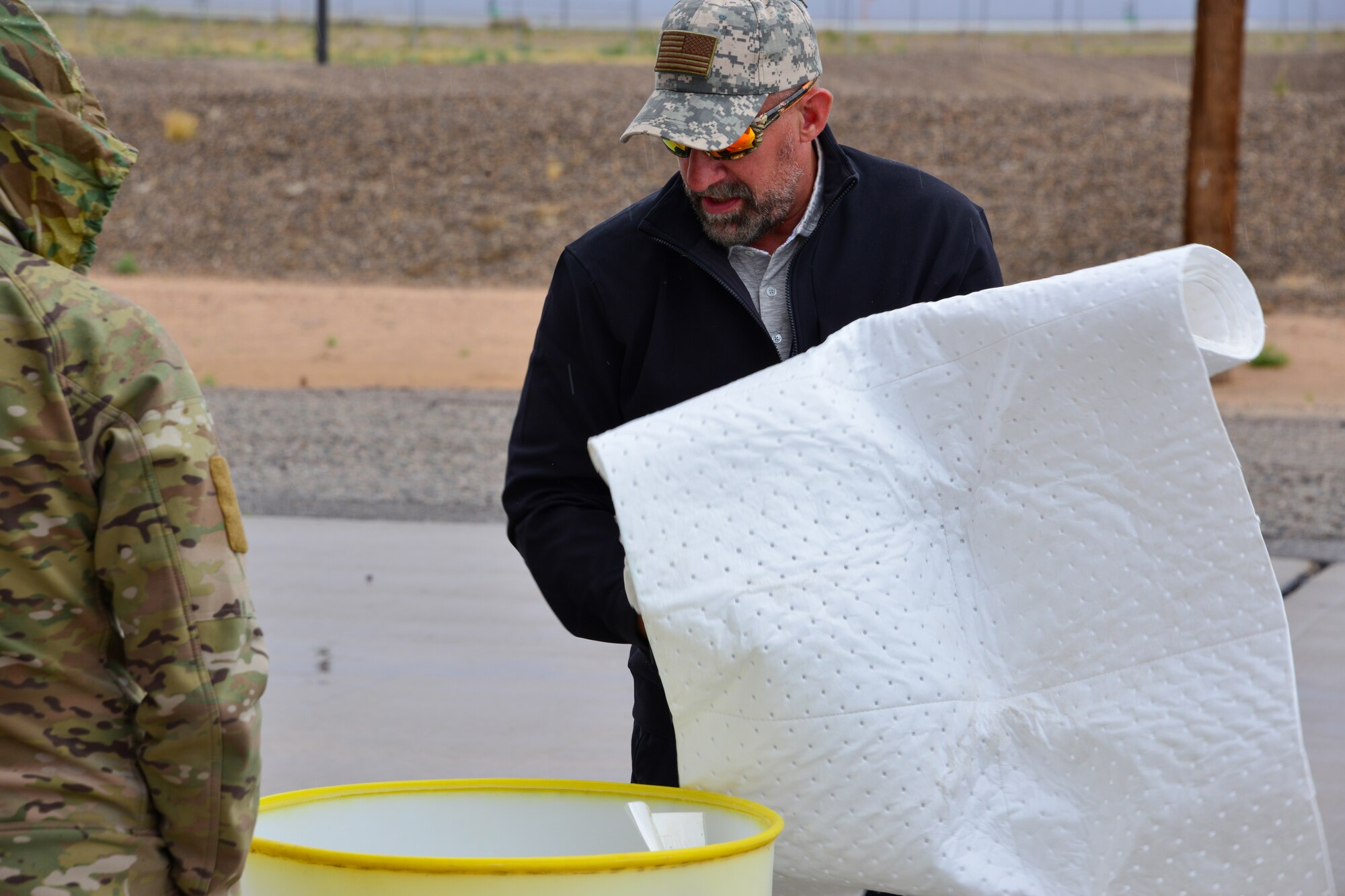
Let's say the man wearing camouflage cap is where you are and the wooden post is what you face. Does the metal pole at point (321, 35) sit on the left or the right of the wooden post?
left

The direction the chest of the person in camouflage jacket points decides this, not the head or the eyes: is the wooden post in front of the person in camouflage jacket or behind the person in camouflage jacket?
in front

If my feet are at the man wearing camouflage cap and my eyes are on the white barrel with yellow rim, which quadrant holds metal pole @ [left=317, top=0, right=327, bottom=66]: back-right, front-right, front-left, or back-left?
back-right

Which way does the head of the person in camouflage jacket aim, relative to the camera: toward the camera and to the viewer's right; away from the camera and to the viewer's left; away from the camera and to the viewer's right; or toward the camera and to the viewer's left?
away from the camera and to the viewer's right

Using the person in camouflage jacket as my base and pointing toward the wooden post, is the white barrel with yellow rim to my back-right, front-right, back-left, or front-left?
front-right

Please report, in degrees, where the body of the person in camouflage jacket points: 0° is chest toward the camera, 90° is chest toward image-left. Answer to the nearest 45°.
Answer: approximately 180°

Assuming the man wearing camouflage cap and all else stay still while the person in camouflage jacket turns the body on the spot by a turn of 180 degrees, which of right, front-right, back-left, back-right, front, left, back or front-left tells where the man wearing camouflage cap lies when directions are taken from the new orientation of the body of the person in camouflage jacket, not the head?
back-left
